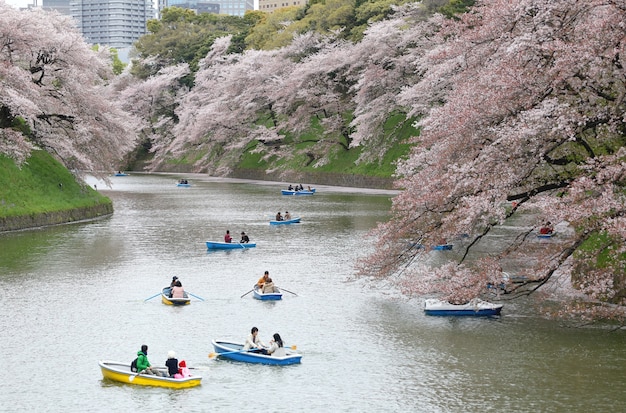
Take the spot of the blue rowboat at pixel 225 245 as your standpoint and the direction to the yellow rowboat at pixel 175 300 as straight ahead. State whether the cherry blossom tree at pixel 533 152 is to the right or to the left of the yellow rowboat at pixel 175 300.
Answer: left

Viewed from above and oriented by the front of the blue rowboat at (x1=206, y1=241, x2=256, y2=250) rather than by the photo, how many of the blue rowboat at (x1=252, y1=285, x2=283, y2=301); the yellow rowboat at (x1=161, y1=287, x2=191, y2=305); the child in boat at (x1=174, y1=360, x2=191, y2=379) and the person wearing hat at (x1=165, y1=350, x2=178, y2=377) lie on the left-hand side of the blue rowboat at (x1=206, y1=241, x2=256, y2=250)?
4

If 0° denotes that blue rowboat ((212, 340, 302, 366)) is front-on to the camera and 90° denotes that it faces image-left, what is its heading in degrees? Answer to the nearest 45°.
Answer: approximately 135°

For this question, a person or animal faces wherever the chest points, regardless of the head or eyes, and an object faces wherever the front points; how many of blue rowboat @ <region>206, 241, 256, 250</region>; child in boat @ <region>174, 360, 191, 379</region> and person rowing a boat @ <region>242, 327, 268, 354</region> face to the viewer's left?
2

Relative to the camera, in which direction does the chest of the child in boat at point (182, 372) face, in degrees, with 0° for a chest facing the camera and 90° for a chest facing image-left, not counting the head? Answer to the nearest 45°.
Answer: approximately 90°

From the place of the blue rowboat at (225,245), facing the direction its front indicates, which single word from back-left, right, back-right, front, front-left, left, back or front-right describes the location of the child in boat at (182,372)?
left

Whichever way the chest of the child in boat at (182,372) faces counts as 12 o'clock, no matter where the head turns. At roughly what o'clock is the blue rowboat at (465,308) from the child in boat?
The blue rowboat is roughly at 5 o'clock from the child in boat.

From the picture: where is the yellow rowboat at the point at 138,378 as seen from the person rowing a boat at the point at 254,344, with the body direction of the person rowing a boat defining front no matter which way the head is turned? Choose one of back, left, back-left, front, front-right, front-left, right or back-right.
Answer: right

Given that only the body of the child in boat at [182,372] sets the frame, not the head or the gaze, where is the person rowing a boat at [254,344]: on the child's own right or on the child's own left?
on the child's own right

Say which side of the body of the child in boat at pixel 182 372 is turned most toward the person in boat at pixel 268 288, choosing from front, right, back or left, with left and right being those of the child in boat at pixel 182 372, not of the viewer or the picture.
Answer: right

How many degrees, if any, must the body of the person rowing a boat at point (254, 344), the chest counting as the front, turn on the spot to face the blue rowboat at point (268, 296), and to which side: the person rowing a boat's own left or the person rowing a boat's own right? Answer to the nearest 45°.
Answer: approximately 135° to the person rowing a boat's own left

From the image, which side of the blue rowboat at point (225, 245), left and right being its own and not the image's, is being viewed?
left
